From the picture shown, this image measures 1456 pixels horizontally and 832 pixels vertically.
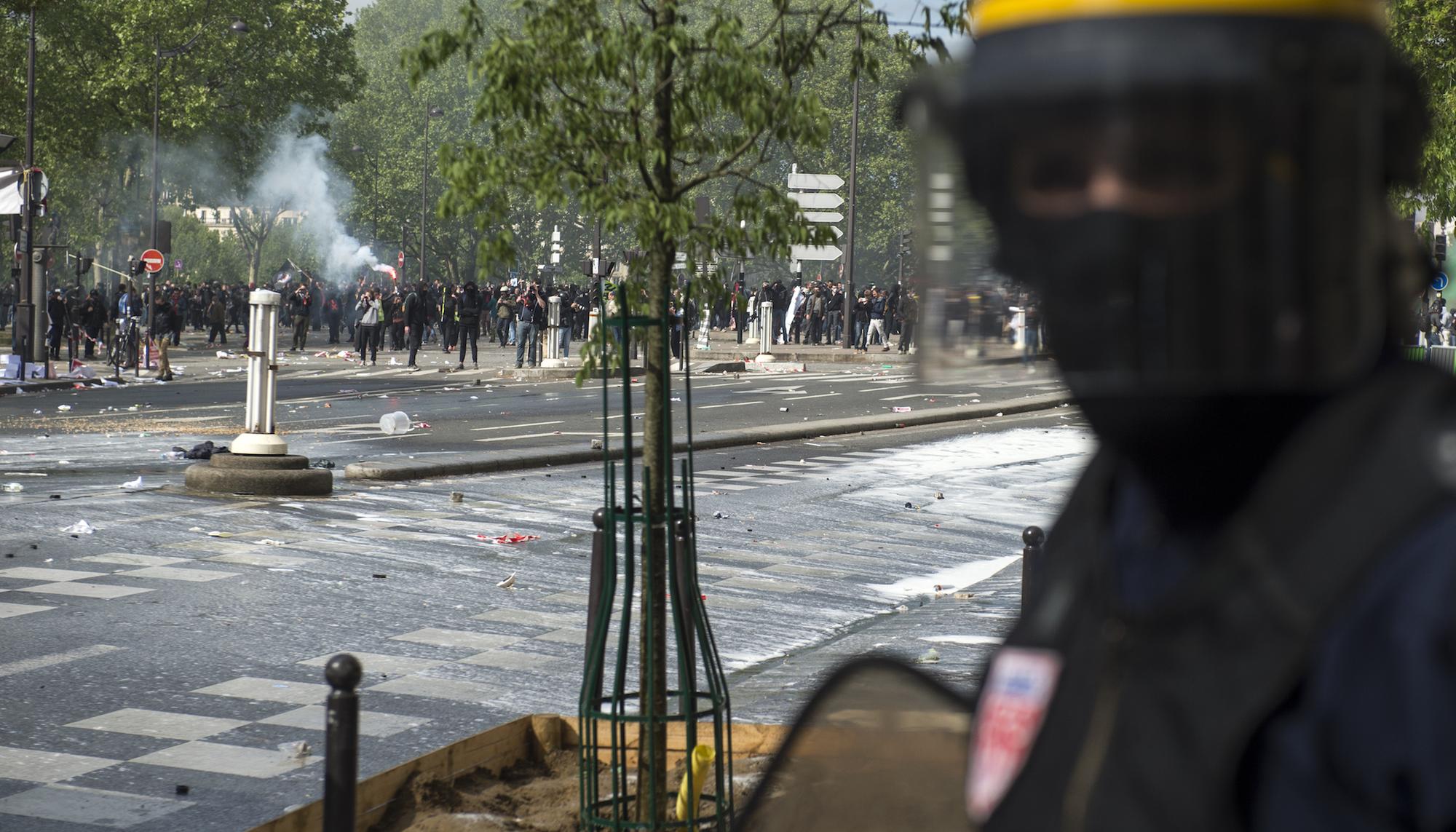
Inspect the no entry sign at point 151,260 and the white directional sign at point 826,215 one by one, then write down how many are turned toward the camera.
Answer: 2

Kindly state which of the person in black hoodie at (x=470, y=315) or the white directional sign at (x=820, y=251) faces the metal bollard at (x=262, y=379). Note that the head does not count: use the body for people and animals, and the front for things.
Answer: the person in black hoodie

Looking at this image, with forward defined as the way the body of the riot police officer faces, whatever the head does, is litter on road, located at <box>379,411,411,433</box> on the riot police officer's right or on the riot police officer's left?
on the riot police officer's right

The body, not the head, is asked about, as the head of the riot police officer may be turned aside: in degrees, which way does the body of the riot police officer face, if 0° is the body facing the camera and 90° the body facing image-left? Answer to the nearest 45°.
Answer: approximately 45°

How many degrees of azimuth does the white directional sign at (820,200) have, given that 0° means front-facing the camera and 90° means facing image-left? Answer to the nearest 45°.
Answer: approximately 0°

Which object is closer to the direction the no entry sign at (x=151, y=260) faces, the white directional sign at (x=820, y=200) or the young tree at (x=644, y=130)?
the young tree

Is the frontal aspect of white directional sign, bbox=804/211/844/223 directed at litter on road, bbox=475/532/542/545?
yes
